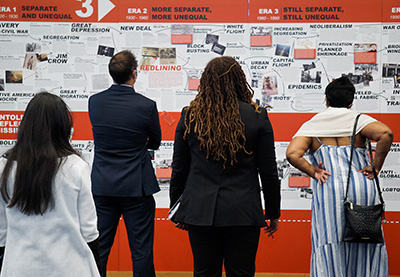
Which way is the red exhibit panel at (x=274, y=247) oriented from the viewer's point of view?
toward the camera

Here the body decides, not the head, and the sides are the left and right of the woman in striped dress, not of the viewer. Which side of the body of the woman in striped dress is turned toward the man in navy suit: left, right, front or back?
left

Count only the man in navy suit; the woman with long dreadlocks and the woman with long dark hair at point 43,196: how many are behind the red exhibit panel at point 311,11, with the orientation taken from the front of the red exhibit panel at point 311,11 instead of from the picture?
0

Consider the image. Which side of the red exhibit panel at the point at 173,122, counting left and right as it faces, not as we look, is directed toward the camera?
front

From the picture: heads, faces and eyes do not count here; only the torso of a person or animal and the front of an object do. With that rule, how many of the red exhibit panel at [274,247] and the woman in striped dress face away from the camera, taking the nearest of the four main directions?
1

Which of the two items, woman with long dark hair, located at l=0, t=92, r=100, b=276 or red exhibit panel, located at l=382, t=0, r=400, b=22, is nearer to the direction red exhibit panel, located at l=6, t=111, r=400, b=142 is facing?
the woman with long dark hair

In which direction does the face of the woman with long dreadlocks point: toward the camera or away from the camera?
away from the camera

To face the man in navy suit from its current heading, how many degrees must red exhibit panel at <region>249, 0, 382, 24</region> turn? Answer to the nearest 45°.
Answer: approximately 45° to its right

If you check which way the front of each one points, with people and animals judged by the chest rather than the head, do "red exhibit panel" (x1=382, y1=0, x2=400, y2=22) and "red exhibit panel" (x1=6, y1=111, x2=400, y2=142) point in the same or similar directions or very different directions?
same or similar directions

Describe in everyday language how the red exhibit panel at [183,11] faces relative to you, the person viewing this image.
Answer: facing the viewer

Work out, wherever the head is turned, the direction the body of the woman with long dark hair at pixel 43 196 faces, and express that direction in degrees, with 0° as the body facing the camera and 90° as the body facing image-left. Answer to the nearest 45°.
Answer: approximately 180°

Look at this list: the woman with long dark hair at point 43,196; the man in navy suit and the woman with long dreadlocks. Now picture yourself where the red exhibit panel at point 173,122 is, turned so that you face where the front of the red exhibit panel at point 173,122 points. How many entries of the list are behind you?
0

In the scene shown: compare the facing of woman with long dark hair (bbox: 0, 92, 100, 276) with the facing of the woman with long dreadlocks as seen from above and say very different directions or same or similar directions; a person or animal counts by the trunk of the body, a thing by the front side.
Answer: same or similar directions

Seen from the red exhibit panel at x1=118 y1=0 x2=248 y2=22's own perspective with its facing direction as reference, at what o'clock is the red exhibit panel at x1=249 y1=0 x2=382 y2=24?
the red exhibit panel at x1=249 y1=0 x2=382 y2=24 is roughly at 9 o'clock from the red exhibit panel at x1=118 y1=0 x2=248 y2=22.

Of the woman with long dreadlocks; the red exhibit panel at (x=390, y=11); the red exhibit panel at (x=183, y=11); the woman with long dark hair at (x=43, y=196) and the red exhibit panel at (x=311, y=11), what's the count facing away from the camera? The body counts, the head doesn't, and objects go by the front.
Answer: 2

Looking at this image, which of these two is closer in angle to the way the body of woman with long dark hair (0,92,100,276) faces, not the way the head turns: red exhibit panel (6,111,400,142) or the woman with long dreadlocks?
the red exhibit panel

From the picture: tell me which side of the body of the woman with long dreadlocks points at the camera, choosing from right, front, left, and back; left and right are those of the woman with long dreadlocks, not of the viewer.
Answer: back

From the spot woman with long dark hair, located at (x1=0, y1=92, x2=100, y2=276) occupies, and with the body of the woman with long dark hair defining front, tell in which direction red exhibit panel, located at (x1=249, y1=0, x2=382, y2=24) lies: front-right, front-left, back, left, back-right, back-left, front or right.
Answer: front-right

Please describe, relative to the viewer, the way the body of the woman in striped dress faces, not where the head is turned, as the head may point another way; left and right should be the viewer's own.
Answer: facing away from the viewer
